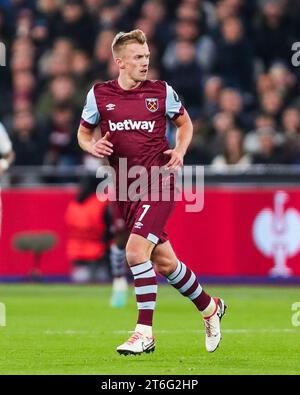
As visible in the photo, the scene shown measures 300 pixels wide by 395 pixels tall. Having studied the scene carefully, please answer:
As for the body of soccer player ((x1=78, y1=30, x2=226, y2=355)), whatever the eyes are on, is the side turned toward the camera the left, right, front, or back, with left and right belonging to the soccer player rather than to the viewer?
front

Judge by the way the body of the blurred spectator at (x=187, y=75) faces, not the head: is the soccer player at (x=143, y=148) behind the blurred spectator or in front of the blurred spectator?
in front

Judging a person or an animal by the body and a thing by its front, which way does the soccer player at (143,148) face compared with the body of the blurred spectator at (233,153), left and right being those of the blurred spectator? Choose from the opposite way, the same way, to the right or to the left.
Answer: the same way

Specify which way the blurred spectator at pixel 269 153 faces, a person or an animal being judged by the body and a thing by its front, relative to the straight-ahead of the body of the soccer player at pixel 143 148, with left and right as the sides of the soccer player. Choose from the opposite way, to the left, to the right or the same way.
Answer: the same way

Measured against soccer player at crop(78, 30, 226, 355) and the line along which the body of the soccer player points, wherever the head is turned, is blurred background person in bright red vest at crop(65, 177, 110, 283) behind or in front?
behind

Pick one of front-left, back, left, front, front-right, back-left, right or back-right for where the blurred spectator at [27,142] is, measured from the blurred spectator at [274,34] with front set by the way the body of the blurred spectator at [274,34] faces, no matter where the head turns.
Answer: right

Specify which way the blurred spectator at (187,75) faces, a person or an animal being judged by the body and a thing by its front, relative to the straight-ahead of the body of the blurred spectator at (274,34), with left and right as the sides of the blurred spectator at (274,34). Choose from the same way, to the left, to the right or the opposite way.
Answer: the same way

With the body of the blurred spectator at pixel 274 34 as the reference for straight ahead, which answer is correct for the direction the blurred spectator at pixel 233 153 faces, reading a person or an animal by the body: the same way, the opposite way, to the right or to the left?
the same way

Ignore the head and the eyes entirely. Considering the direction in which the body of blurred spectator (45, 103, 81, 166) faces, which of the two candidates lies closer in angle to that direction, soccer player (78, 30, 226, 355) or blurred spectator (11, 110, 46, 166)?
the soccer player

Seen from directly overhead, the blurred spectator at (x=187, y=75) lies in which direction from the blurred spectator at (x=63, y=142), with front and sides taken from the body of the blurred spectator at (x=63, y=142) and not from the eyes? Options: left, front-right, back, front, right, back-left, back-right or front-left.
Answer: left

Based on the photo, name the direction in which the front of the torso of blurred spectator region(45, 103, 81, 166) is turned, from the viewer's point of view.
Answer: toward the camera

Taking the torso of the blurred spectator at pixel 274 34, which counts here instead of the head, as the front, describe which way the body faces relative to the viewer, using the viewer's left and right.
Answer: facing the viewer

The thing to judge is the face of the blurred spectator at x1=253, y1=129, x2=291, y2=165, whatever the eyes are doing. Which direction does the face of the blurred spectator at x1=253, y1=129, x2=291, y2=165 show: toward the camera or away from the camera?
toward the camera

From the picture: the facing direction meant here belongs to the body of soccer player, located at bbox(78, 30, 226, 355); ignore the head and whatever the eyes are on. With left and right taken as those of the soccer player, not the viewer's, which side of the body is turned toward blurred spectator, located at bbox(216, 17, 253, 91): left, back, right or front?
back
